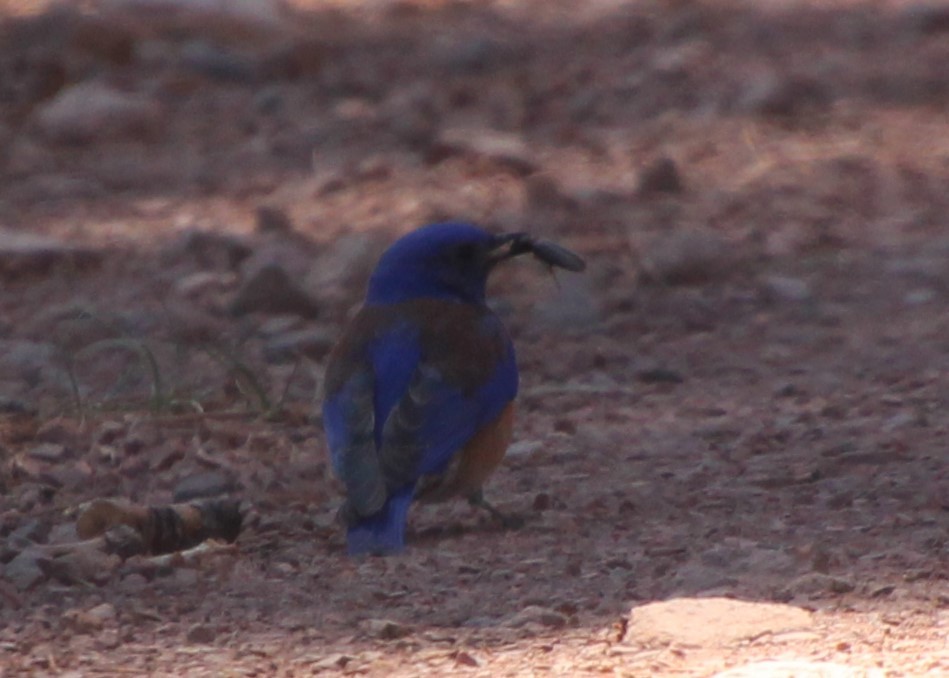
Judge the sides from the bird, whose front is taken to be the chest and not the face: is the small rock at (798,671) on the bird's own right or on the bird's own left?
on the bird's own right

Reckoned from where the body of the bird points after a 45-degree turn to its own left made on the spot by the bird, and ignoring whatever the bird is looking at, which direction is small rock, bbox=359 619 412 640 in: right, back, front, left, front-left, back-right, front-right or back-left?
back

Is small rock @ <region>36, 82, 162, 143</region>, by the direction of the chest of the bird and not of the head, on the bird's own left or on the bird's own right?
on the bird's own left

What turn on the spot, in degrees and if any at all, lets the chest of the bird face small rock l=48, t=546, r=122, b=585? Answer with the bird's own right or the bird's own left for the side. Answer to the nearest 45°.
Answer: approximately 180°

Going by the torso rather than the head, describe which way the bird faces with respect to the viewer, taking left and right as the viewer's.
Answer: facing away from the viewer and to the right of the viewer

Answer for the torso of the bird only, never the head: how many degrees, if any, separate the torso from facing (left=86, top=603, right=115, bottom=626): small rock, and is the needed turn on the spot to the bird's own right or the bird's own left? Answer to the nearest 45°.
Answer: approximately 180°

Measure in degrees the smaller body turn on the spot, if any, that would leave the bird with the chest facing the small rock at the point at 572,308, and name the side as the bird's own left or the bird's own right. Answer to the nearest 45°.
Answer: approximately 45° to the bird's own left

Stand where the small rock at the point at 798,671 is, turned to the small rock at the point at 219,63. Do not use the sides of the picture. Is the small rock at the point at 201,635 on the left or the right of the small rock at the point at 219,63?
left

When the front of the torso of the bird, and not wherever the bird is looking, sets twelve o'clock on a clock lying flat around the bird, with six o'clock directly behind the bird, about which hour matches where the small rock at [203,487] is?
The small rock is roughly at 8 o'clock from the bird.

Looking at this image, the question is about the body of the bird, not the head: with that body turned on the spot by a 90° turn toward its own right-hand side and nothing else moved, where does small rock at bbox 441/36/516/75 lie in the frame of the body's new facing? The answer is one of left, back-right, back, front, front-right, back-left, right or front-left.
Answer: back-left

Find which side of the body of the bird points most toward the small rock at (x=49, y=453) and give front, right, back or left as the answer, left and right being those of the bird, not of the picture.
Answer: left
